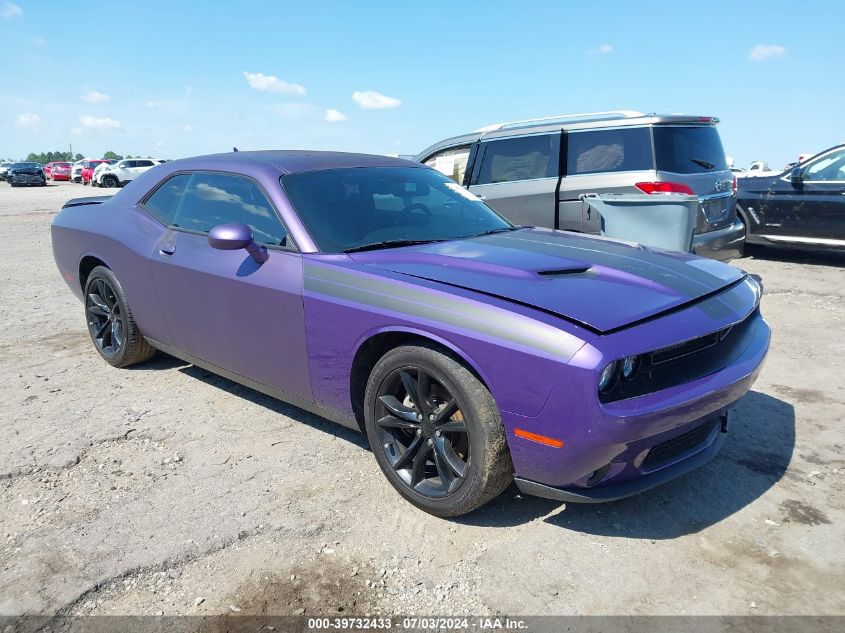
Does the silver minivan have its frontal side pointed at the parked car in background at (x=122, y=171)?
yes

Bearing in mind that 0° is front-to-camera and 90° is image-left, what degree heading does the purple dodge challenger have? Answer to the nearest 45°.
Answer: approximately 315°

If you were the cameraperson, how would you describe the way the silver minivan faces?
facing away from the viewer and to the left of the viewer

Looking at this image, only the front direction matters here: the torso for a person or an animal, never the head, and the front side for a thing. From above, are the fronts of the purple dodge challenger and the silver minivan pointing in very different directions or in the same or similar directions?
very different directions

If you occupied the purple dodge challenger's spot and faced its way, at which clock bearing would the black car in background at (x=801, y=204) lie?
The black car in background is roughly at 9 o'clock from the purple dodge challenger.

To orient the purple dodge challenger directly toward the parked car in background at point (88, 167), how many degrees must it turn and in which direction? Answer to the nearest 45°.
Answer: approximately 180°

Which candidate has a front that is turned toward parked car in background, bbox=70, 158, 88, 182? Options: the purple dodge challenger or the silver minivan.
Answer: the silver minivan

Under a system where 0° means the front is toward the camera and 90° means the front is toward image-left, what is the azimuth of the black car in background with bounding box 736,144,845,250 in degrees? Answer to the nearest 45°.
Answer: approximately 90°

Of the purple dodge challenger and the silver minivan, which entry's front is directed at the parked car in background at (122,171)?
the silver minivan

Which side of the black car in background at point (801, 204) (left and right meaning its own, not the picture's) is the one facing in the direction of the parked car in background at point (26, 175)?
front

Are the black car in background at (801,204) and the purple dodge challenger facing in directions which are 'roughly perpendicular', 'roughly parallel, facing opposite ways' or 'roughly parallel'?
roughly parallel, facing opposite ways

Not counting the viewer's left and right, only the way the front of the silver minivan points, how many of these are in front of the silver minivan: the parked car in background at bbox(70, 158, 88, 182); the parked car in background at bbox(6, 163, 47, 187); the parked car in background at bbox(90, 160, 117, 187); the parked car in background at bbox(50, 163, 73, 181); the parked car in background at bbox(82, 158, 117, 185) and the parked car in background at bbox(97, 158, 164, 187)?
6

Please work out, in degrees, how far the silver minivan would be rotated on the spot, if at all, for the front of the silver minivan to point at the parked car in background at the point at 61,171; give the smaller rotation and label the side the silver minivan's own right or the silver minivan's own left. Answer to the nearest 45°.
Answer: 0° — it already faces it
